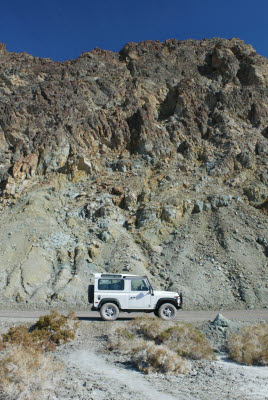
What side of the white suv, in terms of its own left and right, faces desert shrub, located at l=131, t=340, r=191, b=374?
right

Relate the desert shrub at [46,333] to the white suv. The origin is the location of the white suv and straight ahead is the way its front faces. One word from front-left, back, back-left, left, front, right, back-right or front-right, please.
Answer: back-right

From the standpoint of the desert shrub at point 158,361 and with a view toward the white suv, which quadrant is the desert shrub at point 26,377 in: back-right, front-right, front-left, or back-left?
back-left

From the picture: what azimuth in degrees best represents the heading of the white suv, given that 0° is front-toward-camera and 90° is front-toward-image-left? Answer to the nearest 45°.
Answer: approximately 270°

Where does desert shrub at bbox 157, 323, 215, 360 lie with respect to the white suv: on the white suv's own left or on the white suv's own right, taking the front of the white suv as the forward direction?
on the white suv's own right

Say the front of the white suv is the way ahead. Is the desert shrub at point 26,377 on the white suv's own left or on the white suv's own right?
on the white suv's own right

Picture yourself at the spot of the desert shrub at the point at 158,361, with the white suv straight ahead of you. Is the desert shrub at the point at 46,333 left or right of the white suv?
left
